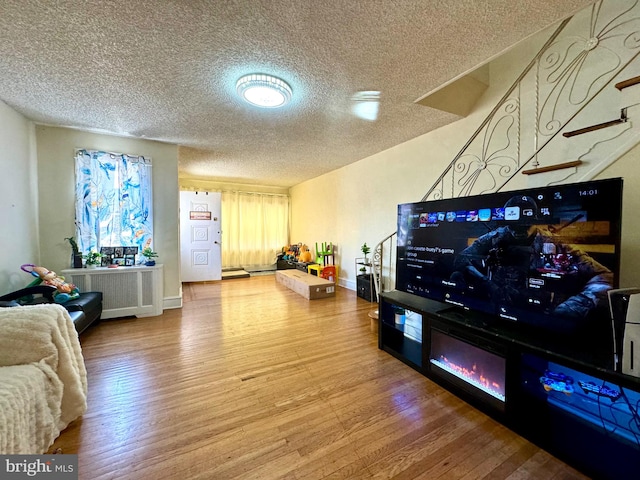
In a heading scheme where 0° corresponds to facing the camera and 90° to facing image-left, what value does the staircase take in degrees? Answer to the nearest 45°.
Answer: approximately 135°

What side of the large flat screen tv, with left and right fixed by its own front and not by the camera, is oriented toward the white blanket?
front

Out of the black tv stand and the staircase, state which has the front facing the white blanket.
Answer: the black tv stand

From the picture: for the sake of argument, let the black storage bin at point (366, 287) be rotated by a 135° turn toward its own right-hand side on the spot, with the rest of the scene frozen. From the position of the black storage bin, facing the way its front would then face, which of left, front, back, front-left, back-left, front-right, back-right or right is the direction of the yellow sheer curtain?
front-left

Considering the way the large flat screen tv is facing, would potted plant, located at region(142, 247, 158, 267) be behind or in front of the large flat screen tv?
in front

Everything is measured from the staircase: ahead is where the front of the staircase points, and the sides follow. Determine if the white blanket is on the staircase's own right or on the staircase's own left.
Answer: on the staircase's own left

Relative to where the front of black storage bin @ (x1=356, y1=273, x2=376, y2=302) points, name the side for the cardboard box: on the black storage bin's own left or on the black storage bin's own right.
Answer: on the black storage bin's own right

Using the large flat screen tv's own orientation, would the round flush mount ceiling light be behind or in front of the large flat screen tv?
in front

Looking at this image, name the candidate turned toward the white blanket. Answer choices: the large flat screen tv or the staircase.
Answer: the large flat screen tv

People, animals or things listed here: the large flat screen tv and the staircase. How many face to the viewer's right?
0

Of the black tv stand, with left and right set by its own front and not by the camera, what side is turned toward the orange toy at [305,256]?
right

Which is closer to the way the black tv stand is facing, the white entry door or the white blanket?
the white blanket
